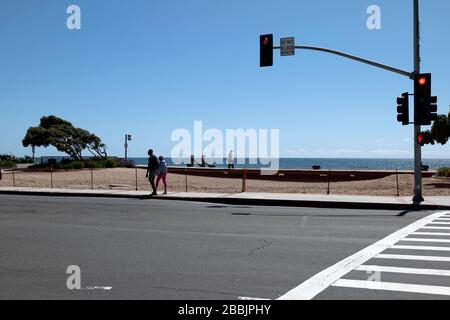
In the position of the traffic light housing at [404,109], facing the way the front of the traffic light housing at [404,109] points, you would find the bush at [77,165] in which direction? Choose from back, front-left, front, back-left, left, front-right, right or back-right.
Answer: front-right

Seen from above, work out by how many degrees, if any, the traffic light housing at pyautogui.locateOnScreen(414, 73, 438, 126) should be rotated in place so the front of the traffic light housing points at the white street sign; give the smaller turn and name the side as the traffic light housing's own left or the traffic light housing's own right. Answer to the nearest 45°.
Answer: approximately 90° to the traffic light housing's own right

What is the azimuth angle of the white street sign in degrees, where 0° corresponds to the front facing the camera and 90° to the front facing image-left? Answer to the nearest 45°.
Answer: approximately 0°

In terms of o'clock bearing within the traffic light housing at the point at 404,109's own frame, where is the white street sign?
The white street sign is roughly at 12 o'clock from the traffic light housing.

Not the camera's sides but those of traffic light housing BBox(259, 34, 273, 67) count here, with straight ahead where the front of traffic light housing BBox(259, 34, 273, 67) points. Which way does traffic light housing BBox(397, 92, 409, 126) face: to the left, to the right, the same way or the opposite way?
to the right

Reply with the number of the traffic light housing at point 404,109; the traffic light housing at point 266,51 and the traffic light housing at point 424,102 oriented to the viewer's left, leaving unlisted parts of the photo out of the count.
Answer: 1

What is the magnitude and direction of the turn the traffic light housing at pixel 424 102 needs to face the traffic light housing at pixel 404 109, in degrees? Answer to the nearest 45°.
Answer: approximately 135° to its right

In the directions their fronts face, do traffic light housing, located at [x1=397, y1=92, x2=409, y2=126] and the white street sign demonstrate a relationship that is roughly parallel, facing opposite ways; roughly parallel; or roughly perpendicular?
roughly perpendicular

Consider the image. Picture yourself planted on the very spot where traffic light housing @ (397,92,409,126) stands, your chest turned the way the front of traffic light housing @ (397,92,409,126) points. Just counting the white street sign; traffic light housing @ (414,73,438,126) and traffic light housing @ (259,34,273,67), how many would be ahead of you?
2

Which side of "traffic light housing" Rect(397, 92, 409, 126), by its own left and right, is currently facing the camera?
left
